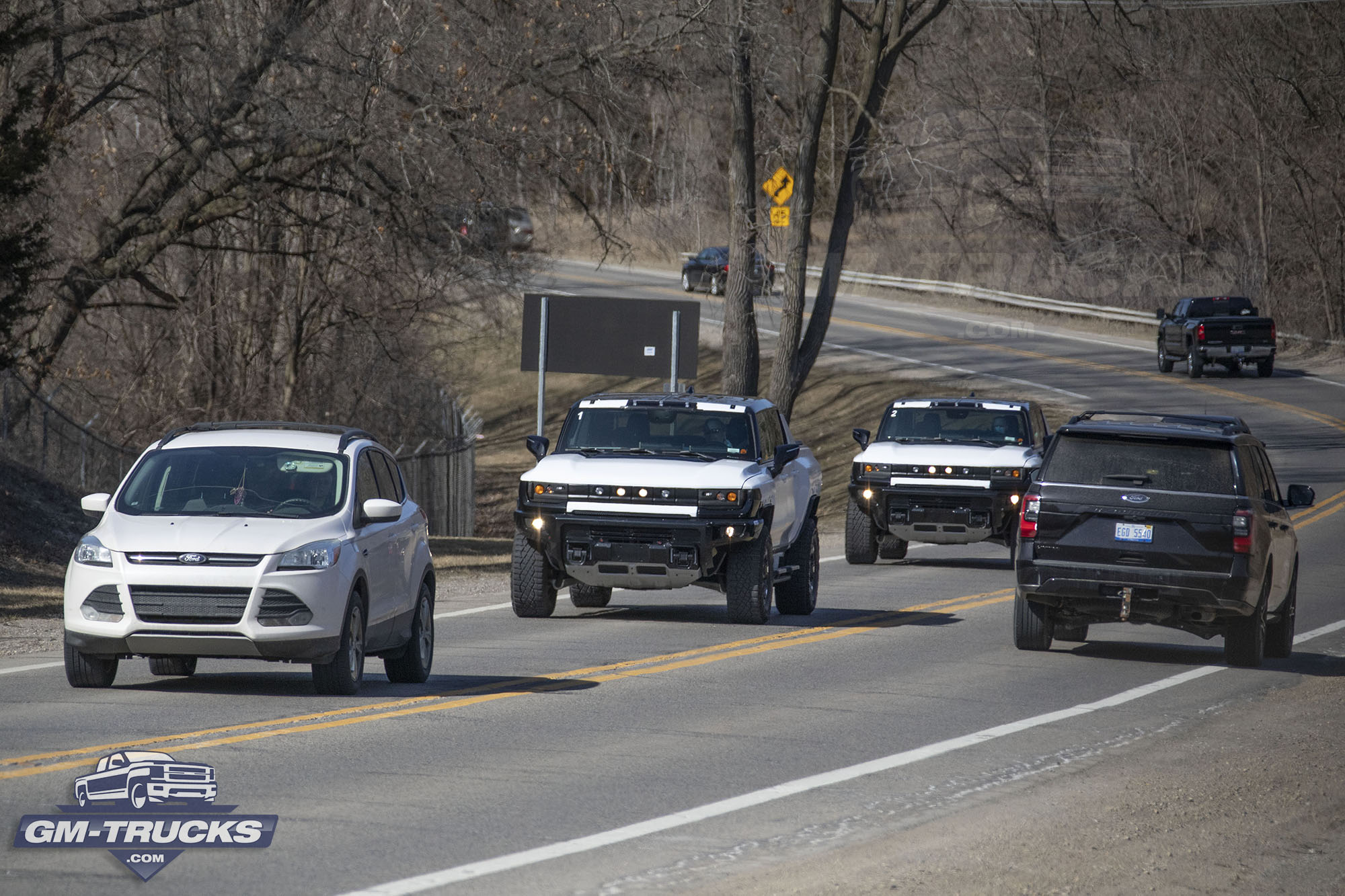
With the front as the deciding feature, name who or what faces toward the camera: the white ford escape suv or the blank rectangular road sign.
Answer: the white ford escape suv

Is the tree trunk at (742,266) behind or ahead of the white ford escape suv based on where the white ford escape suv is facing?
behind

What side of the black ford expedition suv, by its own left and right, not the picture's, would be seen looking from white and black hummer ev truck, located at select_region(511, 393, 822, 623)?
left

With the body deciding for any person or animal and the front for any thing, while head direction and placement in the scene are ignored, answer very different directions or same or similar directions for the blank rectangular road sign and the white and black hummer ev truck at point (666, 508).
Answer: very different directions

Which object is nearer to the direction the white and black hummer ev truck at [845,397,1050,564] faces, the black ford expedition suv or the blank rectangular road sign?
the black ford expedition suv

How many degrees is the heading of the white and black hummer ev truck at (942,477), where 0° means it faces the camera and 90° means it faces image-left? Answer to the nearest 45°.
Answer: approximately 0°

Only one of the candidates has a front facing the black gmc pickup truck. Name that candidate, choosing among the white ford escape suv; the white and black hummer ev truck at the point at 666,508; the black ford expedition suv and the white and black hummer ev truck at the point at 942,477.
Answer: the black ford expedition suv

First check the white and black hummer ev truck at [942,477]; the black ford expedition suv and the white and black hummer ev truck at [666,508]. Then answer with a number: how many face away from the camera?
1

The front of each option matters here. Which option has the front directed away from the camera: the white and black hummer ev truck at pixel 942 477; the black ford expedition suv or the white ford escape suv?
the black ford expedition suv

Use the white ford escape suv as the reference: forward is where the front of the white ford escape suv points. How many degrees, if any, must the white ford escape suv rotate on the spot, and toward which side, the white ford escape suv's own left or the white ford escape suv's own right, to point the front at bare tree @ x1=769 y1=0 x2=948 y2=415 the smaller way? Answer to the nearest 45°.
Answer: approximately 135° to the white ford escape suv's own left

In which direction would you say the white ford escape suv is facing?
toward the camera

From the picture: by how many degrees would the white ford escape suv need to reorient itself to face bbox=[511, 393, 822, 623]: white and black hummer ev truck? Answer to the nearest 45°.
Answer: approximately 135° to its left

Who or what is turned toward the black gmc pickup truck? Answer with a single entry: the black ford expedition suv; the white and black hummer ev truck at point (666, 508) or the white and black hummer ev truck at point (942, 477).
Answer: the black ford expedition suv

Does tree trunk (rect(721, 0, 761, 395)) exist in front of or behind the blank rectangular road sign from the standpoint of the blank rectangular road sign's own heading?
in front

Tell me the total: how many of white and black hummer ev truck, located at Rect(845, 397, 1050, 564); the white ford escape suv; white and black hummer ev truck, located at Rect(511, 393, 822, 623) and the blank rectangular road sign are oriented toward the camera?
3

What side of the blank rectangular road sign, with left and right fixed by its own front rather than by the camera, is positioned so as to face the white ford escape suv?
back

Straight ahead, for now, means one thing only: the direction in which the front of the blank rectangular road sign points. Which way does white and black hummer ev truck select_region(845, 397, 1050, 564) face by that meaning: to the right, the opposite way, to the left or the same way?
the opposite way

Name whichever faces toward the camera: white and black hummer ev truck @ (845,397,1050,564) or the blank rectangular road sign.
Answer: the white and black hummer ev truck
